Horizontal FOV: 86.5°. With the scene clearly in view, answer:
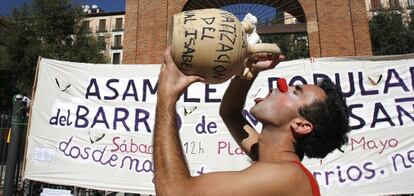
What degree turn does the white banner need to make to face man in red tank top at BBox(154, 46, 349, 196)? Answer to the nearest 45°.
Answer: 0° — it already faces them

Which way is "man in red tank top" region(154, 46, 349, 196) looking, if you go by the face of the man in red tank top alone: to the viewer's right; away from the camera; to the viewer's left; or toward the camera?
to the viewer's left

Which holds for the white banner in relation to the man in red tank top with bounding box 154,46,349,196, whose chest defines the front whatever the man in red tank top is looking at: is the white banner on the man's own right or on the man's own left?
on the man's own right

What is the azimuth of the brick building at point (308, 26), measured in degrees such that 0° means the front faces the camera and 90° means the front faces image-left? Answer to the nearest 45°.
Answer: approximately 0°

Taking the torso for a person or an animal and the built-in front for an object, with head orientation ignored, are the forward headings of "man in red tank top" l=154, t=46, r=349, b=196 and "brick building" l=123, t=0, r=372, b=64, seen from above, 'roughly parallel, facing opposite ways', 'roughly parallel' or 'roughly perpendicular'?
roughly perpendicular

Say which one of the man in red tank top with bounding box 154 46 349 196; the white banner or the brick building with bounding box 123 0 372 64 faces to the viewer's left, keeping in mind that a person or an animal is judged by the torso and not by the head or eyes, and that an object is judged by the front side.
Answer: the man in red tank top

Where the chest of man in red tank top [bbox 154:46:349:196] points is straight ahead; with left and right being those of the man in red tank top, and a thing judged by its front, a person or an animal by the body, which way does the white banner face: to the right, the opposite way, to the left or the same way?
to the left

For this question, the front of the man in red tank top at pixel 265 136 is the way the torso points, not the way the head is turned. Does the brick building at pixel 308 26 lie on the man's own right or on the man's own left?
on the man's own right

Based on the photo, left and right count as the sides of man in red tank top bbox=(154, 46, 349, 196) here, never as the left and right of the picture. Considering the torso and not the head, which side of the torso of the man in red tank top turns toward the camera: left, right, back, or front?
left
